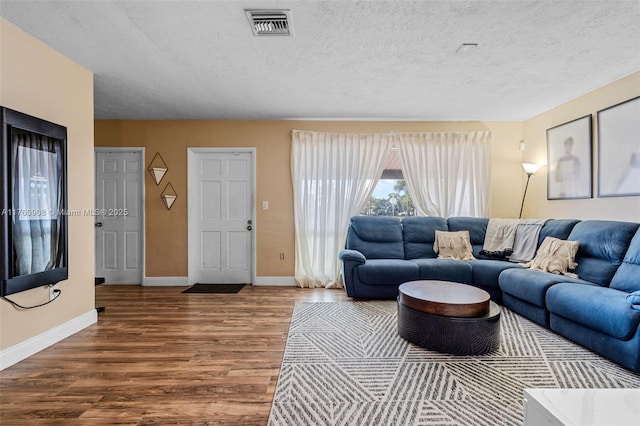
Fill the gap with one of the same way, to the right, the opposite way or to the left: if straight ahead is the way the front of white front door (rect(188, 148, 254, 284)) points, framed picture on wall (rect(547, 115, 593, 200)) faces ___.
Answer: to the right

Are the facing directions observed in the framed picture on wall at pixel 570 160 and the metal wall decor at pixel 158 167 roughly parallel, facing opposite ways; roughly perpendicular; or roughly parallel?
roughly perpendicular

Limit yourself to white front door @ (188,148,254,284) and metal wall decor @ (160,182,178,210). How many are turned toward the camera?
2

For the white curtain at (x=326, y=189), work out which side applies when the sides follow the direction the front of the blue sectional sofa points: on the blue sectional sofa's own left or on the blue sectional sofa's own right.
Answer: on the blue sectional sofa's own right

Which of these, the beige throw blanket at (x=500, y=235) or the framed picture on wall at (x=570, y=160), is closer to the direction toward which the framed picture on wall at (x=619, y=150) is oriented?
the beige throw blanket

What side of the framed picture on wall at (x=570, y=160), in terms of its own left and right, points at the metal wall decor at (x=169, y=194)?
front

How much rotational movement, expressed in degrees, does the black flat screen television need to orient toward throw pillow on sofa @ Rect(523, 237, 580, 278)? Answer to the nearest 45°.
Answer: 0° — it already faces it

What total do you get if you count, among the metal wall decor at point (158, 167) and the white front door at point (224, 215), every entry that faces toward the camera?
2

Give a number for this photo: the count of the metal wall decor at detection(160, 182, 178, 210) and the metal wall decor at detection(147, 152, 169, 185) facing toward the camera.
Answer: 2

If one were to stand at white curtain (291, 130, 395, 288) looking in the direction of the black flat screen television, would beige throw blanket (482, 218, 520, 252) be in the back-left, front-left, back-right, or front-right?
back-left

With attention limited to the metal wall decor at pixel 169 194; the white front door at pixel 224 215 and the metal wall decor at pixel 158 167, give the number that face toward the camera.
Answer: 3

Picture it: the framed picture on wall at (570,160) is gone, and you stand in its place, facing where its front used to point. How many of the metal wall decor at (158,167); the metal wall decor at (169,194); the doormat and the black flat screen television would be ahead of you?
4

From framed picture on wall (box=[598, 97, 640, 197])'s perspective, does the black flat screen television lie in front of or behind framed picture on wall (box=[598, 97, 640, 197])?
in front

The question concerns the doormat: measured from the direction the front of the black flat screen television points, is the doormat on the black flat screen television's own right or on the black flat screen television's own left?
on the black flat screen television's own left

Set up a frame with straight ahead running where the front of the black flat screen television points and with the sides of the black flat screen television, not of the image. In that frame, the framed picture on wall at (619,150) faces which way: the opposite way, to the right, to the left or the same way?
the opposite way
